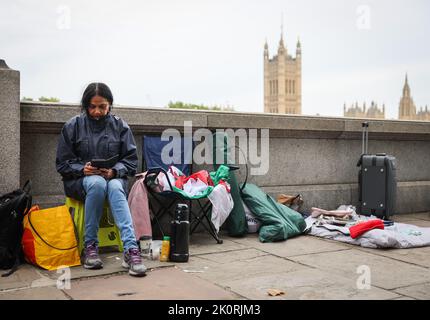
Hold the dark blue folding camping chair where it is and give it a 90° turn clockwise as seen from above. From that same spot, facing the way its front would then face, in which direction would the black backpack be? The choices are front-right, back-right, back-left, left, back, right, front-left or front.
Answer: front

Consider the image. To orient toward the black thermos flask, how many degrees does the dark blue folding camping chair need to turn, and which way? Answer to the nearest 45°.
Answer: approximately 45° to its right

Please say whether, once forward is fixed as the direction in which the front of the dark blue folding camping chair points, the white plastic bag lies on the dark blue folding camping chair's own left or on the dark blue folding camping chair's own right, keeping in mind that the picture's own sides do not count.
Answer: on the dark blue folding camping chair's own left

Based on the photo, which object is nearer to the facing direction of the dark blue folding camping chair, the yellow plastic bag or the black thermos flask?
the black thermos flask

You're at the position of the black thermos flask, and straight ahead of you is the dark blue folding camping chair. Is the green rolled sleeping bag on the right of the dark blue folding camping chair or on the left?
right

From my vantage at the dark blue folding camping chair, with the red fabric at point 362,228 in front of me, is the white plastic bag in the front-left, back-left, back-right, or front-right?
front-left

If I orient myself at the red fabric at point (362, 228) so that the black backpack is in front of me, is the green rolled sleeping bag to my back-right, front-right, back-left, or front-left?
front-right

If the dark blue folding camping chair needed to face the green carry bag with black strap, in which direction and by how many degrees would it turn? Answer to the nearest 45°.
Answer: approximately 45° to its left

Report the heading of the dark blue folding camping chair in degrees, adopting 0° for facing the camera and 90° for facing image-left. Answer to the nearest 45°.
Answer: approximately 315°

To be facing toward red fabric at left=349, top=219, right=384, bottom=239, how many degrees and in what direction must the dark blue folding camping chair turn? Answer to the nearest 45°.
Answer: approximately 45° to its left

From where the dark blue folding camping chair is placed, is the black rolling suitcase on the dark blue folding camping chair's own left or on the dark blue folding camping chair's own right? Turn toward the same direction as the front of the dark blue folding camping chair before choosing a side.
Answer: on the dark blue folding camping chair's own left

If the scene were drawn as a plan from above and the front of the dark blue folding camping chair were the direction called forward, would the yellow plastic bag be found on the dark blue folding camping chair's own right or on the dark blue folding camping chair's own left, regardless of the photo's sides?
on the dark blue folding camping chair's own right
